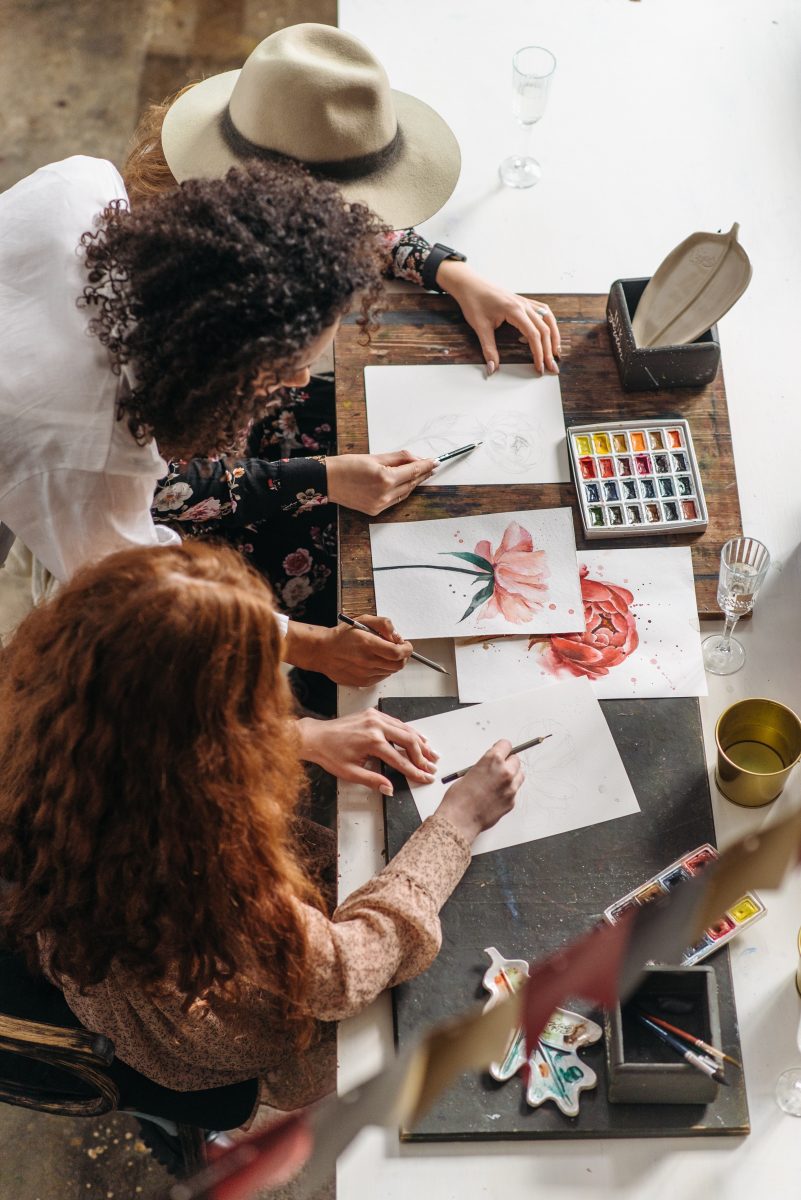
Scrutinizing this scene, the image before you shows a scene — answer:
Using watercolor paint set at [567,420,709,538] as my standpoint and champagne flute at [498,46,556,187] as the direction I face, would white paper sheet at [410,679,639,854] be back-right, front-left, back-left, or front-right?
back-left

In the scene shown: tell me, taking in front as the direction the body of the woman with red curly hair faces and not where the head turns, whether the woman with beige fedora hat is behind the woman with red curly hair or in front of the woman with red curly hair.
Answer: in front

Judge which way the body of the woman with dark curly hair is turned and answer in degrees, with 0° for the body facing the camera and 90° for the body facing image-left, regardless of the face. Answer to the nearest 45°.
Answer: approximately 270°

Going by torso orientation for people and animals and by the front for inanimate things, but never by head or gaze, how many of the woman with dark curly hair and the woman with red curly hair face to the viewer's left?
0

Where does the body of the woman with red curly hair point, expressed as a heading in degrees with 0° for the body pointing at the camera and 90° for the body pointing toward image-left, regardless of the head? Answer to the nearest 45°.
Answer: approximately 225°

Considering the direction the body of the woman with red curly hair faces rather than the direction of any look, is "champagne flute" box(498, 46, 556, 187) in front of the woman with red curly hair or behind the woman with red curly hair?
in front

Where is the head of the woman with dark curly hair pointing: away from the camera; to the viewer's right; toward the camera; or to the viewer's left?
to the viewer's right
